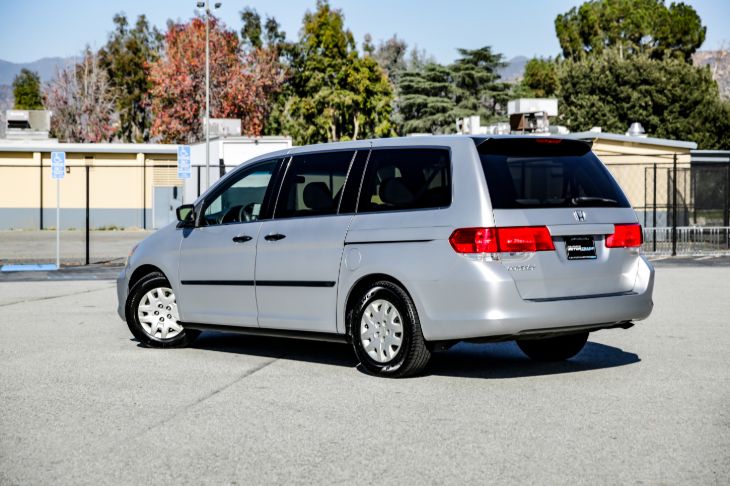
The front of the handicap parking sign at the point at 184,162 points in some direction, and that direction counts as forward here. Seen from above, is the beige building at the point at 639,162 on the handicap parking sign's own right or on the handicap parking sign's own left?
on the handicap parking sign's own left

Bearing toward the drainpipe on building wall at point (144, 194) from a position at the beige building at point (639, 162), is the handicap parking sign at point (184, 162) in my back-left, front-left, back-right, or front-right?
front-left

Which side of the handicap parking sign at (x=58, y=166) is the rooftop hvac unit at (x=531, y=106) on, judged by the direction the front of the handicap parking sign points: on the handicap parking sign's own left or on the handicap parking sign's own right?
on the handicap parking sign's own left

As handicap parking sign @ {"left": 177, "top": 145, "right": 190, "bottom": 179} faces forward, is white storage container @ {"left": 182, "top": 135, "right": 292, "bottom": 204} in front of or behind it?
behind

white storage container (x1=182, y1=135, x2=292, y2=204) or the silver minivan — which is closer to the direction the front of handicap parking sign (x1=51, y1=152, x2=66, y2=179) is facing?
the silver minivan

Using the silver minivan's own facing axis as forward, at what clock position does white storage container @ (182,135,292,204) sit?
The white storage container is roughly at 1 o'clock from the silver minivan.

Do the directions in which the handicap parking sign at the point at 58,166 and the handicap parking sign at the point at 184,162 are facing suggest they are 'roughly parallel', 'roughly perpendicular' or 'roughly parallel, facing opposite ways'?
roughly parallel

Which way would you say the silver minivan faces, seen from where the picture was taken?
facing away from the viewer and to the left of the viewer

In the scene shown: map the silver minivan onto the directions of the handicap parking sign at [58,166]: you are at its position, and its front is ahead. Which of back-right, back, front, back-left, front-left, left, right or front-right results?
front

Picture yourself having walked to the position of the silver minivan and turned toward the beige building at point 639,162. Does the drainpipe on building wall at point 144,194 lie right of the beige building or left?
left

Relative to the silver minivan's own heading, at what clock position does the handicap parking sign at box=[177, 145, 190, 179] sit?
The handicap parking sign is roughly at 1 o'clock from the silver minivan.

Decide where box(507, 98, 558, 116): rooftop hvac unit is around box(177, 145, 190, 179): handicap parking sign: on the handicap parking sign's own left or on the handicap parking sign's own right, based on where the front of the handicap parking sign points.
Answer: on the handicap parking sign's own left

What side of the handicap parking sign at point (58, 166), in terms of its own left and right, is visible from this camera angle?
front

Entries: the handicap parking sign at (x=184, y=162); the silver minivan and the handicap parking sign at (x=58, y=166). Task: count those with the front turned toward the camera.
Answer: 2

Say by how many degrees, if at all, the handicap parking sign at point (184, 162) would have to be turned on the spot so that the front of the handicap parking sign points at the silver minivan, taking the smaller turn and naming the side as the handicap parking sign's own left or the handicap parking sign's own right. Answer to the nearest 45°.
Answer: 0° — it already faces it

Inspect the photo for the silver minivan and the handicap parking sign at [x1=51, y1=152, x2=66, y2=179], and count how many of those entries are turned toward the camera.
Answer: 1

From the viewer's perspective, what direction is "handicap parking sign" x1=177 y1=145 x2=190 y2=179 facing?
toward the camera

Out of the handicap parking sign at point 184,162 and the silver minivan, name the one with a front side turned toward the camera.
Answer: the handicap parking sign
